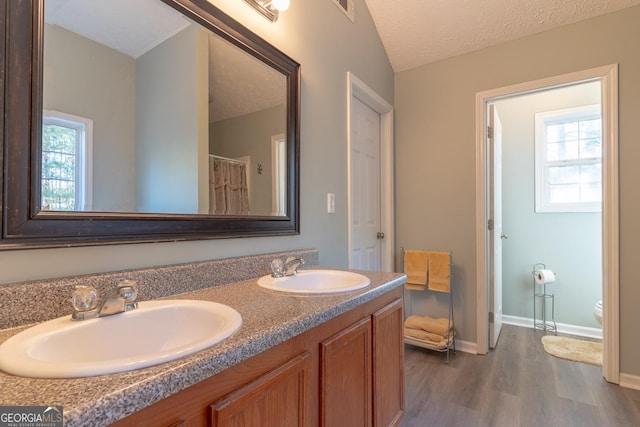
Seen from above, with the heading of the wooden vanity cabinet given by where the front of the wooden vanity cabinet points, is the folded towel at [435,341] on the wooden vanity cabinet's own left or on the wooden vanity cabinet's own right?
on the wooden vanity cabinet's own left

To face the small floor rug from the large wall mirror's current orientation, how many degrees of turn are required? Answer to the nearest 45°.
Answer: approximately 45° to its left

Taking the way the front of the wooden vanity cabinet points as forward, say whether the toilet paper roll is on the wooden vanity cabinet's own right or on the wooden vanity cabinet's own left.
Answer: on the wooden vanity cabinet's own left

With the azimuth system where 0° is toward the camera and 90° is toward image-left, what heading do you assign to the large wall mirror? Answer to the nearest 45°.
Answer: approximately 315°

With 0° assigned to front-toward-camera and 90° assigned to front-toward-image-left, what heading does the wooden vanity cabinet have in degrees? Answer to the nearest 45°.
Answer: approximately 315°
